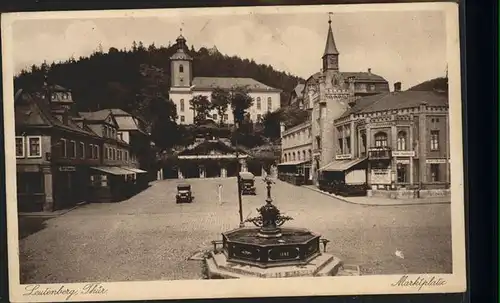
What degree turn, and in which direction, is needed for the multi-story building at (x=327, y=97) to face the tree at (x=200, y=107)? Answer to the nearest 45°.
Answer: approximately 45° to its right

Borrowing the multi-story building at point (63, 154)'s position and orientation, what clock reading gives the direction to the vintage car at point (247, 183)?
The vintage car is roughly at 11 o'clock from the multi-story building.

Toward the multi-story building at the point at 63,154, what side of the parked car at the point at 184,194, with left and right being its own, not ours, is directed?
right

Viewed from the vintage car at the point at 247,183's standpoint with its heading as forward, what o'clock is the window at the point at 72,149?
The window is roughly at 3 o'clock from the vintage car.

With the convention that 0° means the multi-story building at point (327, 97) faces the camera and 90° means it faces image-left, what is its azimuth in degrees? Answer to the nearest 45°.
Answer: approximately 45°

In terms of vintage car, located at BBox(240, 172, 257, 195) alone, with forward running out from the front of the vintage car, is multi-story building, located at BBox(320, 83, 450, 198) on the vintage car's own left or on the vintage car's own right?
on the vintage car's own left

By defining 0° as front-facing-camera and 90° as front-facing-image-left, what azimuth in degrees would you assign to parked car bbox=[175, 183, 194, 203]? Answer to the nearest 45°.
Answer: approximately 0°

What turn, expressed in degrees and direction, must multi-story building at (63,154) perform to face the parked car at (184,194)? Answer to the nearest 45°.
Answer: approximately 45° to its left

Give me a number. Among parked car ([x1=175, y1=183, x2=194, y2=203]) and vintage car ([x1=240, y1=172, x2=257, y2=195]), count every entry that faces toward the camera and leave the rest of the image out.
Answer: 2
